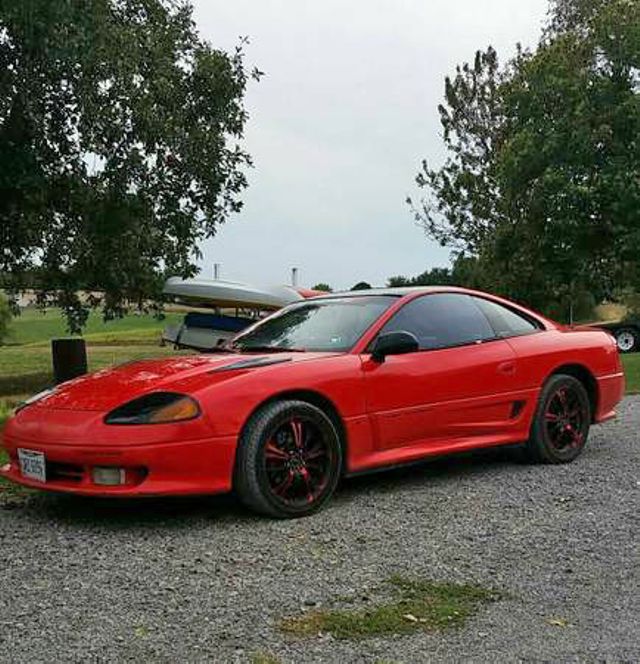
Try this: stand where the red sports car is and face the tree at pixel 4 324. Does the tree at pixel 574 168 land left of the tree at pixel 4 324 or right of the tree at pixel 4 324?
right

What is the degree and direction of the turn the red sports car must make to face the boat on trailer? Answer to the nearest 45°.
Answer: approximately 135° to its right

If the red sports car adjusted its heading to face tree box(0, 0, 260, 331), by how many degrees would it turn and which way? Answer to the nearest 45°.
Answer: approximately 135° to its right

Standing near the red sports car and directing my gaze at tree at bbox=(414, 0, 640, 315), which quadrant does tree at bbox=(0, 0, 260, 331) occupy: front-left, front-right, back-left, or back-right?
front-left

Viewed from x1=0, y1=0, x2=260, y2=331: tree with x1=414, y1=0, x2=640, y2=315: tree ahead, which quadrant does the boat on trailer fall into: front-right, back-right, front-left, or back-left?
front-left

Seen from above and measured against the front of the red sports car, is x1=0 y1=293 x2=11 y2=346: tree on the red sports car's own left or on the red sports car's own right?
on the red sports car's own right

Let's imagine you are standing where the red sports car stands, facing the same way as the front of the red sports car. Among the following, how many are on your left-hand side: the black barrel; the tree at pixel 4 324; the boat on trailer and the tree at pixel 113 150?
0

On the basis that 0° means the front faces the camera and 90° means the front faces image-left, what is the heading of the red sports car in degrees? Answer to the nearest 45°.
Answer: approximately 45°

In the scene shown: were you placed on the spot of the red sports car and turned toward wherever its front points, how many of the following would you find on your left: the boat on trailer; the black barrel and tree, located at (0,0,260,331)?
0

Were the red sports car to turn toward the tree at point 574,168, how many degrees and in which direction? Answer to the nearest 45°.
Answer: approximately 135° to its right
